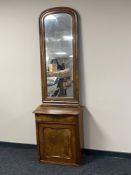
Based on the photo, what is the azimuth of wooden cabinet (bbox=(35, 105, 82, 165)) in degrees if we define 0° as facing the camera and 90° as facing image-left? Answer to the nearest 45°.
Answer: approximately 0°

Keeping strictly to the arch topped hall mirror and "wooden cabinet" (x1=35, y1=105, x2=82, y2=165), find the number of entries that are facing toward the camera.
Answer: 2

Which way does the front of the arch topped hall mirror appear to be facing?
toward the camera
